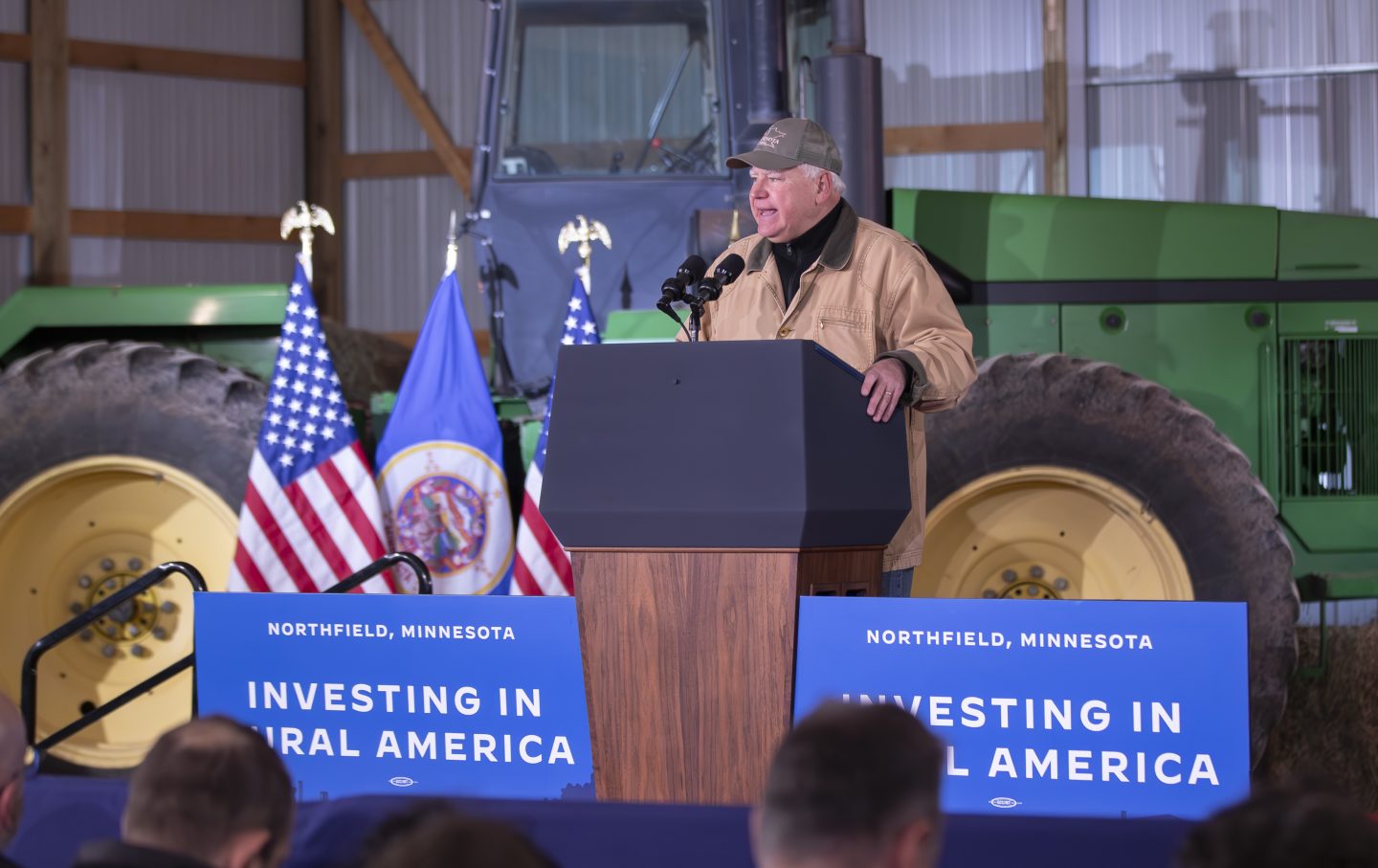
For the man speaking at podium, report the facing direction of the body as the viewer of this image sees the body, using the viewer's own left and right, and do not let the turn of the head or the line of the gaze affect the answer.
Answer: facing the viewer and to the left of the viewer

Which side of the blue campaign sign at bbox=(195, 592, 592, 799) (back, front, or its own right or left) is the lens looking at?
front

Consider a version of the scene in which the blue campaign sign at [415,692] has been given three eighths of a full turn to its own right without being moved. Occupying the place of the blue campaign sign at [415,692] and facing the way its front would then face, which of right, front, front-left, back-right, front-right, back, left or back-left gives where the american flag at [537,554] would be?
front-right

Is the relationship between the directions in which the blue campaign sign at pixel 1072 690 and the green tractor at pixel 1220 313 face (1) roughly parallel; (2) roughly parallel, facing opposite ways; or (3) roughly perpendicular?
roughly perpendicular

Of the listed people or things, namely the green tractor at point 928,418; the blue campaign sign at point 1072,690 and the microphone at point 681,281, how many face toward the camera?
1

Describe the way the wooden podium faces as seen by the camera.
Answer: facing the viewer

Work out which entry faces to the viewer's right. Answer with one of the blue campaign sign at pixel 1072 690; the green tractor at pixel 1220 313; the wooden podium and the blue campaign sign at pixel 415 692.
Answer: the green tractor

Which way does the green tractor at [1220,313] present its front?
to the viewer's right

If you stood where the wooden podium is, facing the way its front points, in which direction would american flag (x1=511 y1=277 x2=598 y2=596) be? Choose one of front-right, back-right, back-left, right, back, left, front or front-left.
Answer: back

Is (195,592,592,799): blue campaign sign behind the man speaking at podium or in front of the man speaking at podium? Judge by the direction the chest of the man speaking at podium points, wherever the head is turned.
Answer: in front

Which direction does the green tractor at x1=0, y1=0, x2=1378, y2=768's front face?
to the viewer's right

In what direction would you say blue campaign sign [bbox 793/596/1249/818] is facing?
toward the camera
